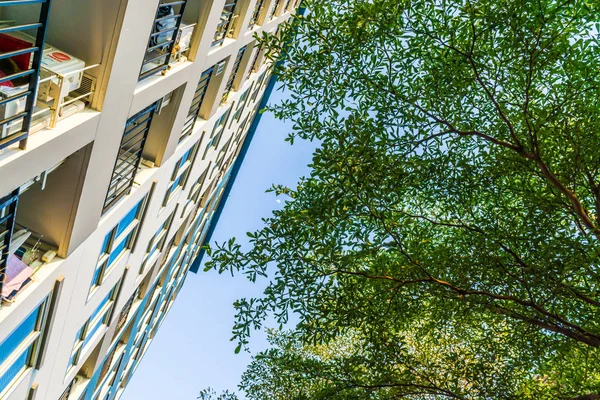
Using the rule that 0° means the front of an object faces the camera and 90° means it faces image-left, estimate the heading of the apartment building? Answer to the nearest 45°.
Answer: approximately 315°

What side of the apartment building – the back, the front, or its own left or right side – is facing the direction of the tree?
front
